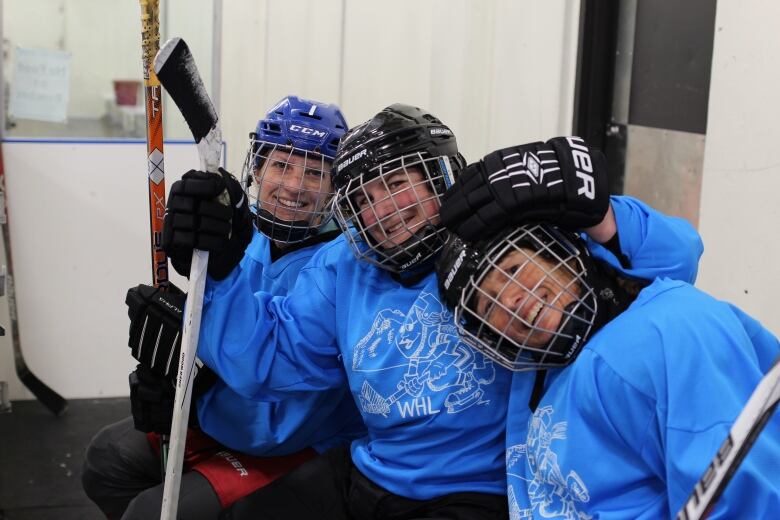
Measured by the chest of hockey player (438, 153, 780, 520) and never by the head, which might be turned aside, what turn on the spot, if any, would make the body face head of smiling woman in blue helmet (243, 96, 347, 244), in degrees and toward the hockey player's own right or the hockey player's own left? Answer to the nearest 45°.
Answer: approximately 90° to the hockey player's own right

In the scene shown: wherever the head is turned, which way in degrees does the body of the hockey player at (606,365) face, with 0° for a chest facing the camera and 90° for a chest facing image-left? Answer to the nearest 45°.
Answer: approximately 45°

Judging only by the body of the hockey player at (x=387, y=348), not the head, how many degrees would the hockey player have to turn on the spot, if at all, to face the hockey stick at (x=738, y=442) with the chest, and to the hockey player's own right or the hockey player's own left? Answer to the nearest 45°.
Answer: approximately 45° to the hockey player's own left

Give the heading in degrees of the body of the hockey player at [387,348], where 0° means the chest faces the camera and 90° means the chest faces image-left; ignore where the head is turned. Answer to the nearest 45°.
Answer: approximately 0°

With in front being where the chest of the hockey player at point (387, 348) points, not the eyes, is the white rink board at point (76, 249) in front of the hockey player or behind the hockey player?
behind

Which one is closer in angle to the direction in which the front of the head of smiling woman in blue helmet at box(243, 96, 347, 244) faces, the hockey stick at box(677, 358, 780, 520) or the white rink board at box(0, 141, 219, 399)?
the hockey stick

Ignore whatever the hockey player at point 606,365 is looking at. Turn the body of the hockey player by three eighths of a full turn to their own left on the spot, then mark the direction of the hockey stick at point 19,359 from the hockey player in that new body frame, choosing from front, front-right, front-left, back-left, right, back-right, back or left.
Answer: back-left

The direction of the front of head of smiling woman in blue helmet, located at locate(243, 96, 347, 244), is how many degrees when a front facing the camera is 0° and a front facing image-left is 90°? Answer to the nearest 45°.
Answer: approximately 0°

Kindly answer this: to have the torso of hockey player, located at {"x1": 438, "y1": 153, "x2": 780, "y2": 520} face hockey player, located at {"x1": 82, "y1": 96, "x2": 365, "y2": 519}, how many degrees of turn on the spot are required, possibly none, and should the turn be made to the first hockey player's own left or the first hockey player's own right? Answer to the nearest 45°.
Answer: approximately 90° to the first hockey player's own right
